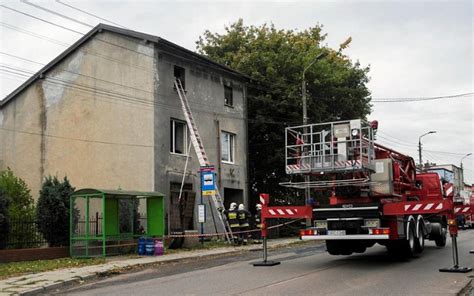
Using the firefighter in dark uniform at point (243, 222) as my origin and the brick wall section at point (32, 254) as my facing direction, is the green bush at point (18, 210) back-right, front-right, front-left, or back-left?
front-right

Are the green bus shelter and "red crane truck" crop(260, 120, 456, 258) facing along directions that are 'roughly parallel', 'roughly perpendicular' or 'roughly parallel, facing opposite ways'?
roughly perpendicular

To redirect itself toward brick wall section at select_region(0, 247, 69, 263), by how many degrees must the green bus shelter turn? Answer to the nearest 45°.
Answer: approximately 90° to its right

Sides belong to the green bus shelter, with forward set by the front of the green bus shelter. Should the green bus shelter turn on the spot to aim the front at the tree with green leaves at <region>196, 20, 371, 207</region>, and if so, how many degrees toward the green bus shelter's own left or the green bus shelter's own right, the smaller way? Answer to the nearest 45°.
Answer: approximately 90° to the green bus shelter's own left

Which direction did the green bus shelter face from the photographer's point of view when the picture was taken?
facing the viewer and to the right of the viewer

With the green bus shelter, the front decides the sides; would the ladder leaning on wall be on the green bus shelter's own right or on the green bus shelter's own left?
on the green bus shelter's own left
